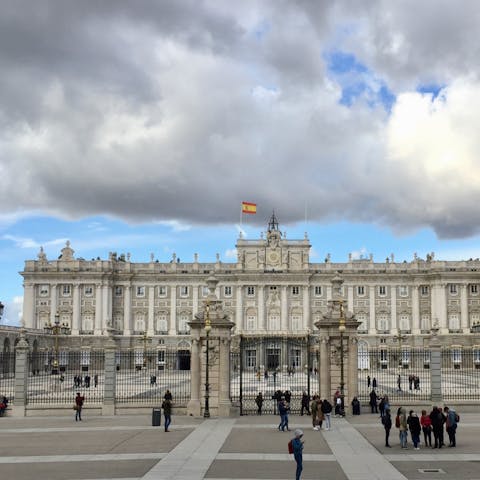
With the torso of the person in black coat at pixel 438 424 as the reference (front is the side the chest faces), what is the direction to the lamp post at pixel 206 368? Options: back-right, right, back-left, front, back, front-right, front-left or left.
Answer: front-left

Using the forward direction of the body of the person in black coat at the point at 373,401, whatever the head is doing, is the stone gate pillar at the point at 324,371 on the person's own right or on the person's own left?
on the person's own left

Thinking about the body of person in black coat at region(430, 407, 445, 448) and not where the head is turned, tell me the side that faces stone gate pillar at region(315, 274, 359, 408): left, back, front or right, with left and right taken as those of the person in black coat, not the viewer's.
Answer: front

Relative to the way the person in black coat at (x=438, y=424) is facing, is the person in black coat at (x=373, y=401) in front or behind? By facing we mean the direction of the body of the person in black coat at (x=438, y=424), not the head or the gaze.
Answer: in front

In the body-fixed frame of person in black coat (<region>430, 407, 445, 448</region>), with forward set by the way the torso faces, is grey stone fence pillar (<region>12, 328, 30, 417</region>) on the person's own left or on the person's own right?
on the person's own left

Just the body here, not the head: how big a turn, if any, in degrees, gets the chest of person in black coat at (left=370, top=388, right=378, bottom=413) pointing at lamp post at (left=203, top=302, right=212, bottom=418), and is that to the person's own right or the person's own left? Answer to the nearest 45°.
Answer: approximately 90° to the person's own left

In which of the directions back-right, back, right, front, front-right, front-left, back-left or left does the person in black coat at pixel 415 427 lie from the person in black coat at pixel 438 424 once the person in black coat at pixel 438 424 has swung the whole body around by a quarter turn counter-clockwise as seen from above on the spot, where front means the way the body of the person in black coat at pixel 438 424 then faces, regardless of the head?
front

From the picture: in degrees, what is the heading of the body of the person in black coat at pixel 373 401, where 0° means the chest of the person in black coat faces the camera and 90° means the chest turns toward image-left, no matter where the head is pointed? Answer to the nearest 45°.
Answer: approximately 180°

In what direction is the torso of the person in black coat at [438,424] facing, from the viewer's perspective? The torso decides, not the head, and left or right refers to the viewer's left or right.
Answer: facing away from the viewer

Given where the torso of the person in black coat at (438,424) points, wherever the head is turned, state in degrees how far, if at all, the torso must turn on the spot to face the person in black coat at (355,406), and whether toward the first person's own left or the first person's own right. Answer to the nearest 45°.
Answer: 0° — they already face them

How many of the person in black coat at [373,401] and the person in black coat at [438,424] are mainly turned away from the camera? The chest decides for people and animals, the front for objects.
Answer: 2
